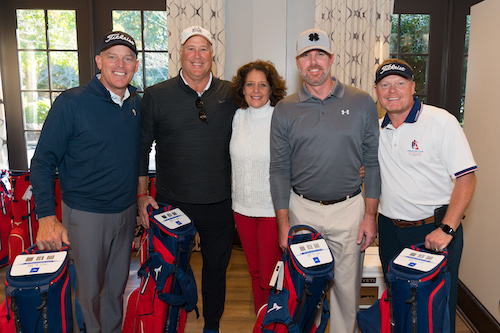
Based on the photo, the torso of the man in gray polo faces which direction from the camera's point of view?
toward the camera

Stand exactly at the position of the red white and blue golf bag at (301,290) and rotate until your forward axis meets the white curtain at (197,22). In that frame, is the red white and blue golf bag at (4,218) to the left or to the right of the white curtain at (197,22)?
left

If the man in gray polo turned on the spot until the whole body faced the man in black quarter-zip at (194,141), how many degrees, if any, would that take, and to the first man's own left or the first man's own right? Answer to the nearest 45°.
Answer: approximately 90° to the first man's own right

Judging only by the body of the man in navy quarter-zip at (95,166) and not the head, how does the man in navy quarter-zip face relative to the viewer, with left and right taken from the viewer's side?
facing the viewer and to the right of the viewer

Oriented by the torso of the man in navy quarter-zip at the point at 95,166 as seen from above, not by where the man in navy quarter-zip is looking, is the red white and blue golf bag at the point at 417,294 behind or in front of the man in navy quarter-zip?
in front

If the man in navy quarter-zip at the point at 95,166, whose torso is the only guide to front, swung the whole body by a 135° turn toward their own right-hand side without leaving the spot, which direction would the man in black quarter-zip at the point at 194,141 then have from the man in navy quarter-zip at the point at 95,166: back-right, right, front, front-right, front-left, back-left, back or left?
back

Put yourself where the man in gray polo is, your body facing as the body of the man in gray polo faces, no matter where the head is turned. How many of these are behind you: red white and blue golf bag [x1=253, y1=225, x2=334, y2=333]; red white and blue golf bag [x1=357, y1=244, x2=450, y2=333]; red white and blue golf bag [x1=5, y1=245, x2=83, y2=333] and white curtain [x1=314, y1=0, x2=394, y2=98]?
1

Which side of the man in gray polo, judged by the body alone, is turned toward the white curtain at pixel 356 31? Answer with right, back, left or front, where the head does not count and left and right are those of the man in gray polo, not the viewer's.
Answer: back

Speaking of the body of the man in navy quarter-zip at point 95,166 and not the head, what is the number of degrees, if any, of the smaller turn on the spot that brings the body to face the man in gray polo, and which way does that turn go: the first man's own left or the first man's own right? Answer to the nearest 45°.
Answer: approximately 45° to the first man's own left

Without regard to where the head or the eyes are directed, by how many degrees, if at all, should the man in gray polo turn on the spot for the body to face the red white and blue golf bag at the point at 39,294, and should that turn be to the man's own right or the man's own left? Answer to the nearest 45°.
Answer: approximately 45° to the man's own right
